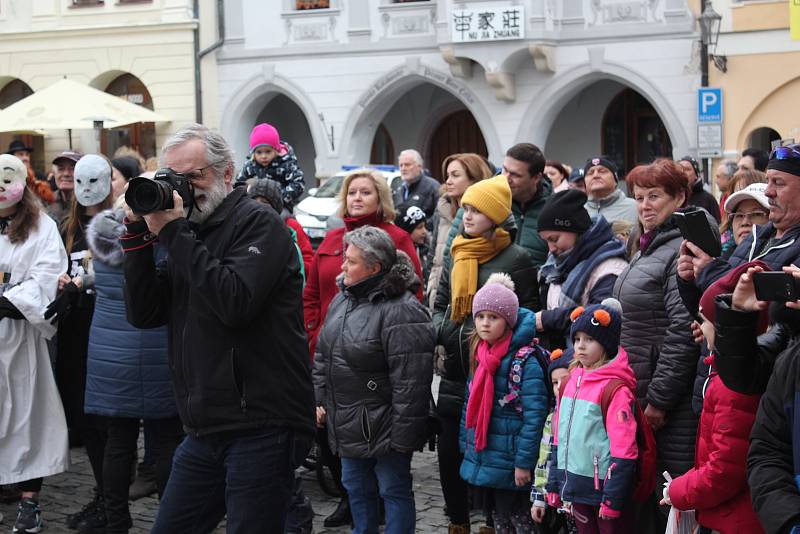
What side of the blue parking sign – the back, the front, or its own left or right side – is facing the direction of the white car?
right

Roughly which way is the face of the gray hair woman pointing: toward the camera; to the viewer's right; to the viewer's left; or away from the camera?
to the viewer's left

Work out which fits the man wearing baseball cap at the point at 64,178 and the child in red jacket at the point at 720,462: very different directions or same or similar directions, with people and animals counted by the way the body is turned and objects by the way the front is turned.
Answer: very different directions

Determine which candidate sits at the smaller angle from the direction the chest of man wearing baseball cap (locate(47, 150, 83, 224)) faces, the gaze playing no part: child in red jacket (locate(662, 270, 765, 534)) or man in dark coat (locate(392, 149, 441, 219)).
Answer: the child in red jacket

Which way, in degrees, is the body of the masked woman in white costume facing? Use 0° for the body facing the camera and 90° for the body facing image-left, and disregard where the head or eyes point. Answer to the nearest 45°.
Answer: approximately 0°

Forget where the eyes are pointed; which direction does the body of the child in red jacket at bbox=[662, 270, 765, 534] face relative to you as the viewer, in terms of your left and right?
facing to the left of the viewer

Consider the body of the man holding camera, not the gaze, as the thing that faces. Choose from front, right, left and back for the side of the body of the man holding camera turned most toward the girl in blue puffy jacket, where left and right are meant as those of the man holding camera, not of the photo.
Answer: back

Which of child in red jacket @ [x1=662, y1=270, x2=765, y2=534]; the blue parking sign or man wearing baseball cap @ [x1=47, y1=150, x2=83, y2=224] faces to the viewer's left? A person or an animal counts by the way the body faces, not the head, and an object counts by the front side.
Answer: the child in red jacket

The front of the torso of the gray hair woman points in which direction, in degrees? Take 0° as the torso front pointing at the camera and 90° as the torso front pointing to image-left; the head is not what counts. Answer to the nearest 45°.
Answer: approximately 45°

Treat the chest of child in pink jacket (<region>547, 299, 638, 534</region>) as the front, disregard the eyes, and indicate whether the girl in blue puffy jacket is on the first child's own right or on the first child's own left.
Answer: on the first child's own right

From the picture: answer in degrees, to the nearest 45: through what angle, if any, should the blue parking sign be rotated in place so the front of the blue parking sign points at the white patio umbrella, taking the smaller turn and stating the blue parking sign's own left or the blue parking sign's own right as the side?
approximately 45° to the blue parking sign's own right

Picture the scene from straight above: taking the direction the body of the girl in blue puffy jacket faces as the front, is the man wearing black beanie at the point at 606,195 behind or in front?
behind

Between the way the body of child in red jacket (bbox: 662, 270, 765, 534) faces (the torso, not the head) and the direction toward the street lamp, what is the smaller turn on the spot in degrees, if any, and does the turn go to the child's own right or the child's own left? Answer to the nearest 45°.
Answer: approximately 90° to the child's own right

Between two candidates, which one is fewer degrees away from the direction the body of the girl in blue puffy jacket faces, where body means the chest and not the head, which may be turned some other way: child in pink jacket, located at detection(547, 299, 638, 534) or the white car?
the child in pink jacket
